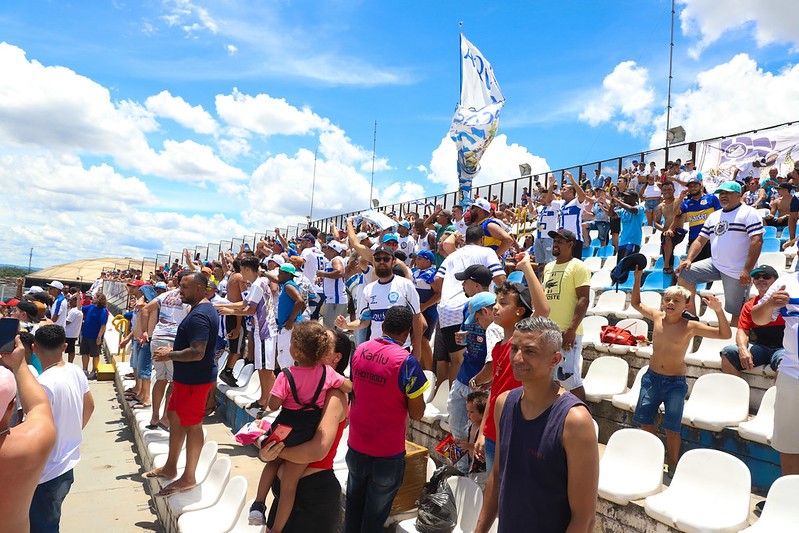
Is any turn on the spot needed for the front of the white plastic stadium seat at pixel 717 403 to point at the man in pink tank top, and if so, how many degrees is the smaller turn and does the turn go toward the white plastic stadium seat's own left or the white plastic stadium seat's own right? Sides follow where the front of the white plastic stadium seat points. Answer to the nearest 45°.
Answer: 0° — it already faces them

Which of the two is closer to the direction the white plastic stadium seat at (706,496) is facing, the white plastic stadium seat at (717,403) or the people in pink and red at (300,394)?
the people in pink and red

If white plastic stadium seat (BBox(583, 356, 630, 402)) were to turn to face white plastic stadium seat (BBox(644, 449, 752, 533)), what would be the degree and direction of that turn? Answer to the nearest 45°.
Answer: approximately 45° to its left

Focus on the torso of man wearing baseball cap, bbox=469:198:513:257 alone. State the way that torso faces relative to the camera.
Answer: to the viewer's left

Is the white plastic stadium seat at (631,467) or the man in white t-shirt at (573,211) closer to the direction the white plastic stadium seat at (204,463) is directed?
the white plastic stadium seat

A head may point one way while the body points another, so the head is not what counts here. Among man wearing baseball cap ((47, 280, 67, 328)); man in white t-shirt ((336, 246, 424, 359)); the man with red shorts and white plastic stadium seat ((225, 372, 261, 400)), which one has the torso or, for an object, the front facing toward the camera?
the man in white t-shirt

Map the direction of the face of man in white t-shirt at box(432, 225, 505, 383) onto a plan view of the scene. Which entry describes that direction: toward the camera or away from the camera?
away from the camera

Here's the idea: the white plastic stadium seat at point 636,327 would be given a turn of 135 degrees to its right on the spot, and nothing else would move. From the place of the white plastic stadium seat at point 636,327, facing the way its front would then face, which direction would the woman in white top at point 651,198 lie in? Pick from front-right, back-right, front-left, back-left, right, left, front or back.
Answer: front

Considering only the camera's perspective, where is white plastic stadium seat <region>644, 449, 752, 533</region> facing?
facing the viewer and to the left of the viewer
